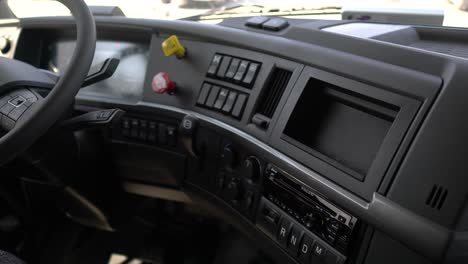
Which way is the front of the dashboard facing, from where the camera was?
facing the viewer and to the left of the viewer
